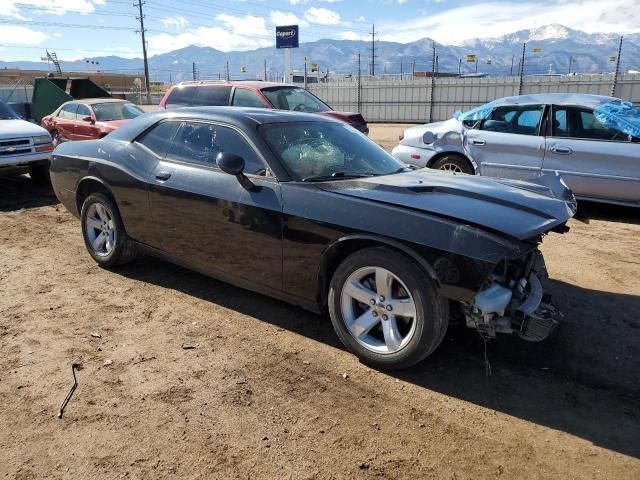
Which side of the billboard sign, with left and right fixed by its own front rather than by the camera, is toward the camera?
front

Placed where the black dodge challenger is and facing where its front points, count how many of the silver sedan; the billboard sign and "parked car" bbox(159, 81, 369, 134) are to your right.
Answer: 0

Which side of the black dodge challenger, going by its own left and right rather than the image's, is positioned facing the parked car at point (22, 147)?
back

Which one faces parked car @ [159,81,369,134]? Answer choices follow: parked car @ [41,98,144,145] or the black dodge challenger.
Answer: parked car @ [41,98,144,145]

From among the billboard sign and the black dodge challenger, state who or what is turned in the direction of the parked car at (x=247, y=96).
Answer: the billboard sign

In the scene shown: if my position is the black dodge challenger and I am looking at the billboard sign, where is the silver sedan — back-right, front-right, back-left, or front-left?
front-right

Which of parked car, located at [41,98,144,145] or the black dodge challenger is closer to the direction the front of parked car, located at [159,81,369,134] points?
the black dodge challenger

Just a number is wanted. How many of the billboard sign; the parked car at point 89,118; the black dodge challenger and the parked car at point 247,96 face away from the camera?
0

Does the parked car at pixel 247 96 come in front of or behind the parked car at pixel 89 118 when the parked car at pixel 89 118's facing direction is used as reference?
in front

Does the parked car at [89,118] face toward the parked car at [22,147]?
no

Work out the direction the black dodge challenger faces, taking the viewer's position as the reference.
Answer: facing the viewer and to the right of the viewer

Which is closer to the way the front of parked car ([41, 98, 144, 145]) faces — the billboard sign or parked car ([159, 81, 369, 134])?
the parked car

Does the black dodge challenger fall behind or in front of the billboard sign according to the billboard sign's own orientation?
in front

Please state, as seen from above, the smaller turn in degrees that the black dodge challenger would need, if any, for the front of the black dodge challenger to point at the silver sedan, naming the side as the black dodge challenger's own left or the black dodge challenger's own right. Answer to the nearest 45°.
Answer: approximately 90° to the black dodge challenger's own left

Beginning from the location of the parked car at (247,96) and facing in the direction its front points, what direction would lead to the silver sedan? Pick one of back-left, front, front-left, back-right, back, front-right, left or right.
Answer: front
